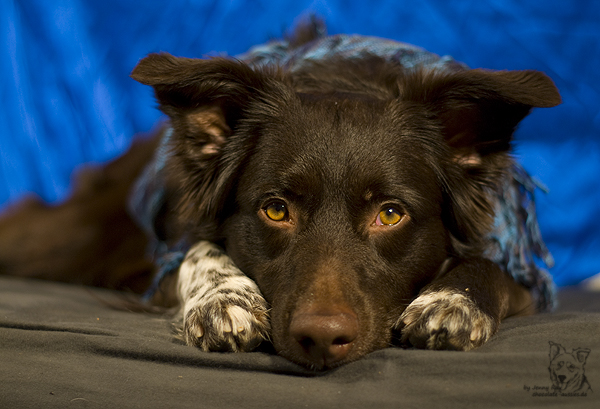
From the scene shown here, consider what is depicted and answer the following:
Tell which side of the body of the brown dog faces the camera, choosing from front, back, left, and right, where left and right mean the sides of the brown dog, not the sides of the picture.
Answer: front
